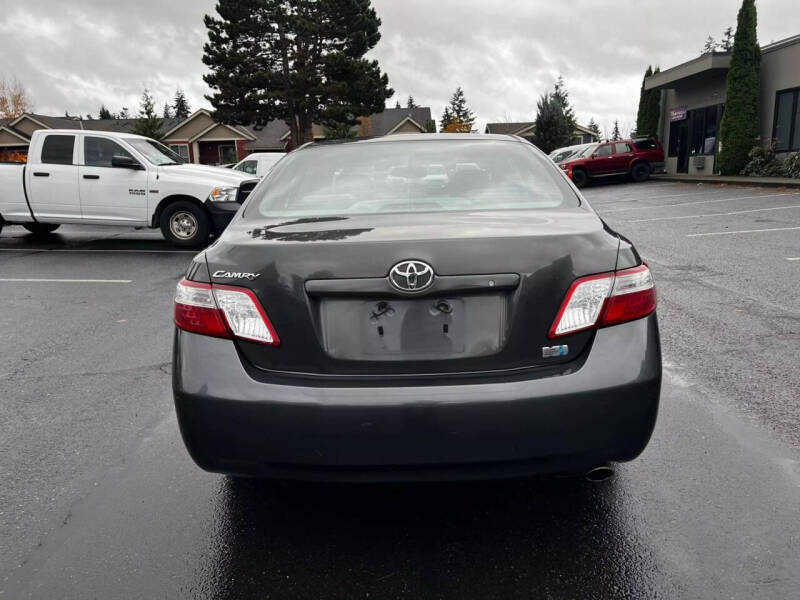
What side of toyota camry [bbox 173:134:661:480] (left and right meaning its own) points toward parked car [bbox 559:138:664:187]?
front

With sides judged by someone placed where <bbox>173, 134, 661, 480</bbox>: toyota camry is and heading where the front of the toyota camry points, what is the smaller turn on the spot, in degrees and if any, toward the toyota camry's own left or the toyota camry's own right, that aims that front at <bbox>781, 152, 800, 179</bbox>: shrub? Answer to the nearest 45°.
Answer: approximately 45° to the toyota camry's own right

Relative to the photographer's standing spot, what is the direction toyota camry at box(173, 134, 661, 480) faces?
facing away from the viewer

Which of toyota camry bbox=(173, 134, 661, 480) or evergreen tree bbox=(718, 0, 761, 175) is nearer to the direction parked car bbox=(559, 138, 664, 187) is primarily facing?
the toyota camry

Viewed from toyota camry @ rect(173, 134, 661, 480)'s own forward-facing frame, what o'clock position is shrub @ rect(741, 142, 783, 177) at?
The shrub is roughly at 1 o'clock from the toyota camry.
